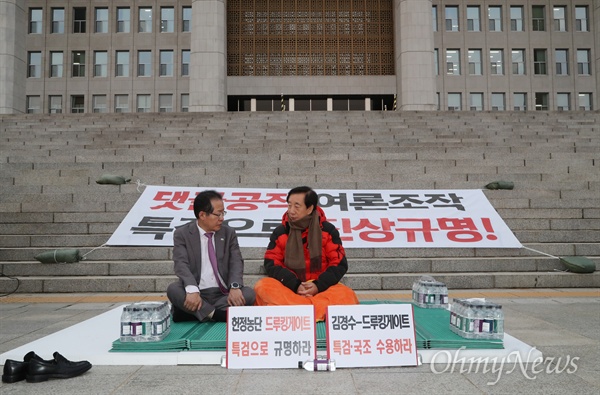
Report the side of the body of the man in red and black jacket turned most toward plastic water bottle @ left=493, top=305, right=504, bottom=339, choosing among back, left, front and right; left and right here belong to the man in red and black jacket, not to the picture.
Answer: left

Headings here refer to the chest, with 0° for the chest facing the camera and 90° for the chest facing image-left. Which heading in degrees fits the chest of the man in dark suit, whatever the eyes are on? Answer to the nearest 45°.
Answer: approximately 0°

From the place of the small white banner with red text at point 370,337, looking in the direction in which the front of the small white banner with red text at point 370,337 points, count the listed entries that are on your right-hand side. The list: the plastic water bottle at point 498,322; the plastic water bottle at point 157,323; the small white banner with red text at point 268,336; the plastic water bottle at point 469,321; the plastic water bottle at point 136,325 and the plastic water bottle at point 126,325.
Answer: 4

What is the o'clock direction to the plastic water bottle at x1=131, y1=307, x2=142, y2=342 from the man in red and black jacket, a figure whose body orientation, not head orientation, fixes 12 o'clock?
The plastic water bottle is roughly at 2 o'clock from the man in red and black jacket.

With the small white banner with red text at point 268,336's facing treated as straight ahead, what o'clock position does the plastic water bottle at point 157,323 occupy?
The plastic water bottle is roughly at 4 o'clock from the small white banner with red text.

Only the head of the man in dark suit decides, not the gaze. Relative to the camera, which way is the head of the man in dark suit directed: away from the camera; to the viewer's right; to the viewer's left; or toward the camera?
to the viewer's right
